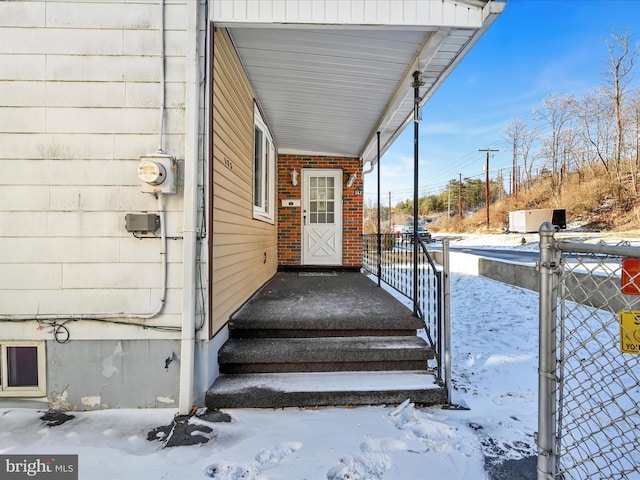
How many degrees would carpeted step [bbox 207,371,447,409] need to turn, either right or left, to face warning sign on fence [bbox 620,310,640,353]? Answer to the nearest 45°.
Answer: approximately 45° to its left

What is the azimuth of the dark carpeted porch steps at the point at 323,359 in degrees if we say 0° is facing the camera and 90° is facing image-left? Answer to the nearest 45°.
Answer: approximately 0°

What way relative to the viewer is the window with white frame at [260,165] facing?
to the viewer's right

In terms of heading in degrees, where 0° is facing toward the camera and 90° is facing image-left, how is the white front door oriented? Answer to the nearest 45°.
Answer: approximately 0°
